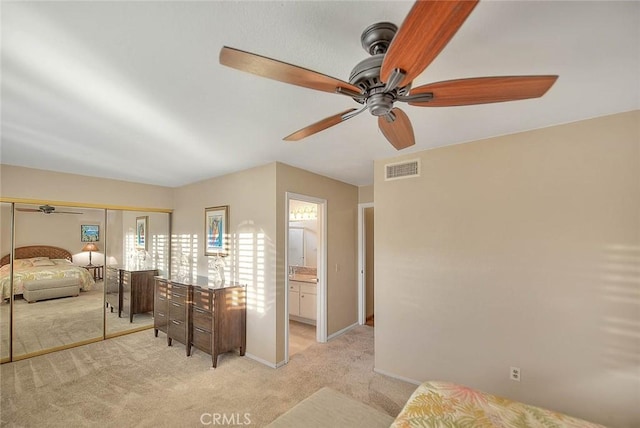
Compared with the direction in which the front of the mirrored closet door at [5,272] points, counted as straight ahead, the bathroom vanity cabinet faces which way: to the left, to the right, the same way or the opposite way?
to the right

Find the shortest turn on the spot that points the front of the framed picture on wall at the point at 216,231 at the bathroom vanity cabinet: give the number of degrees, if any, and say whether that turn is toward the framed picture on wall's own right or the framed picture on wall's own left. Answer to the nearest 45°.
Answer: approximately 135° to the framed picture on wall's own left

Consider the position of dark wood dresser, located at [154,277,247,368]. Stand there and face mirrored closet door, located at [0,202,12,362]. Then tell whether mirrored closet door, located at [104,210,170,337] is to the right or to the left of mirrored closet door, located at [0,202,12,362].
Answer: right

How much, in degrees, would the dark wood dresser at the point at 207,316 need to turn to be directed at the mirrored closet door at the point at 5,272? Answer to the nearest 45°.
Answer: approximately 45° to its right

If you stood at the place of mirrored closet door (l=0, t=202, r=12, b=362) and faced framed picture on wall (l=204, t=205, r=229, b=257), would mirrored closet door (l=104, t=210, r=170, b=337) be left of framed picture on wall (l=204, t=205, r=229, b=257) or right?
left

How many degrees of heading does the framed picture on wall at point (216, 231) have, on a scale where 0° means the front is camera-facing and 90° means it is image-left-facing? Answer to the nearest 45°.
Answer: approximately 45°

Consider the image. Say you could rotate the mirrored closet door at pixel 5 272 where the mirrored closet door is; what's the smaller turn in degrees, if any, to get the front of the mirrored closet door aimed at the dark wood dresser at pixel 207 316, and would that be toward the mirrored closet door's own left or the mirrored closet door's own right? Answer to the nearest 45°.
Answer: approximately 45° to the mirrored closet door's own left

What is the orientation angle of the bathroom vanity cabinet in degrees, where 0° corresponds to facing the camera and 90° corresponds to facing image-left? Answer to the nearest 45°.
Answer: approximately 45°

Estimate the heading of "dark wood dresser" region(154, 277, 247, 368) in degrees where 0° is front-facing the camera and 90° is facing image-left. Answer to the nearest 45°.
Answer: approximately 45°

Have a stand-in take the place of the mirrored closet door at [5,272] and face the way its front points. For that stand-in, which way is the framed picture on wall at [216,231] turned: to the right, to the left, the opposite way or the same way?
to the right
